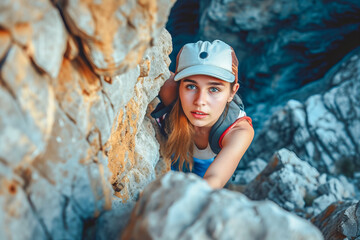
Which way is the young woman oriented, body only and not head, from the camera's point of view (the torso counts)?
toward the camera

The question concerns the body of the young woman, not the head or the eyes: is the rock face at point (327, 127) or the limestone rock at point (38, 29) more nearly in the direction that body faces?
the limestone rock

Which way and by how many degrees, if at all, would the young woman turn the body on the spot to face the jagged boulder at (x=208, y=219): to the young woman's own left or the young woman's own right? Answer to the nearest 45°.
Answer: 0° — they already face it

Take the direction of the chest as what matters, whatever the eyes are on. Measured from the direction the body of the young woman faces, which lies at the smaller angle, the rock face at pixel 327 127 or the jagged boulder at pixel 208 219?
the jagged boulder

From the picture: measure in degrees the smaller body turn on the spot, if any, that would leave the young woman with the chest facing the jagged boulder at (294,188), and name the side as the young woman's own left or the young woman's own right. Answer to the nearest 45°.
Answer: approximately 135° to the young woman's own left

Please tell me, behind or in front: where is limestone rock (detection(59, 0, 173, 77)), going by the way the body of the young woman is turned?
in front

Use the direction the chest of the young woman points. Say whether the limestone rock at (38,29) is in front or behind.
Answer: in front

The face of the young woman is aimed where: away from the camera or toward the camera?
toward the camera

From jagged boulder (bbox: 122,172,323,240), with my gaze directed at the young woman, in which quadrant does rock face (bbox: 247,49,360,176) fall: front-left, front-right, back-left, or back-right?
front-right

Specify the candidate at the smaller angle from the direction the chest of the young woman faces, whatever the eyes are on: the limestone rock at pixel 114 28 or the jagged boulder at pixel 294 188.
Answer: the limestone rock
